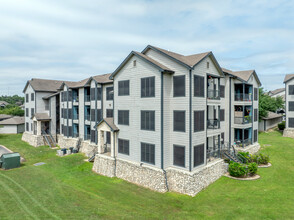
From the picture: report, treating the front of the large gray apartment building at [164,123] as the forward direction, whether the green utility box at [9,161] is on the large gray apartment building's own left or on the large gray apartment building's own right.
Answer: on the large gray apartment building's own right

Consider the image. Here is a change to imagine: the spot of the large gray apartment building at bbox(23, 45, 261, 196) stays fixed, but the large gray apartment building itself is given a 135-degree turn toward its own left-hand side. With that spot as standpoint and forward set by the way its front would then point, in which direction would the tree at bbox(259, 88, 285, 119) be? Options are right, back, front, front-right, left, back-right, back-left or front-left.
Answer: front-left

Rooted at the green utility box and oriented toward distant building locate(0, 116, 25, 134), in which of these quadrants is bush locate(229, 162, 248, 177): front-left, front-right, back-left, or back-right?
back-right

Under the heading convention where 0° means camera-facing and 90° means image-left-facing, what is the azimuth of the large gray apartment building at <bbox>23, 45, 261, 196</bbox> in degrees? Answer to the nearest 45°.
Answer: approximately 45°

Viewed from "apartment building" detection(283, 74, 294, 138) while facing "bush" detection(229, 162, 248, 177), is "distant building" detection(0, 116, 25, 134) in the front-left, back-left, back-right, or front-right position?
front-right

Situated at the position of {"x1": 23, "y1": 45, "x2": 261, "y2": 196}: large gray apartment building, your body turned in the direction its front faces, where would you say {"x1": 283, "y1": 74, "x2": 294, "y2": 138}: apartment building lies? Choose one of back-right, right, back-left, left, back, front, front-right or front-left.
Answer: back

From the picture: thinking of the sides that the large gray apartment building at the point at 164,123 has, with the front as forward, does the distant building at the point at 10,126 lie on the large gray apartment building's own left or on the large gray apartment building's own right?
on the large gray apartment building's own right

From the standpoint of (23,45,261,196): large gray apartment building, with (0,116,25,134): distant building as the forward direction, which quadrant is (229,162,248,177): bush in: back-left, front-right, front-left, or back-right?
back-right

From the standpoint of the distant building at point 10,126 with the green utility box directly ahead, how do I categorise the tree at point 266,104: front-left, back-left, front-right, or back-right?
front-left
